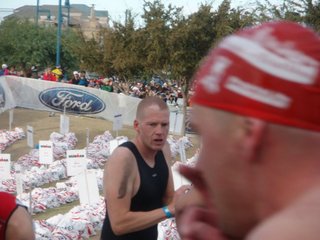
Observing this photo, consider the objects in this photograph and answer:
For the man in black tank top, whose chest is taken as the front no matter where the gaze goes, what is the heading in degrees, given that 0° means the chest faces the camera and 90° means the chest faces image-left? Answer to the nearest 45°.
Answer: approximately 315°

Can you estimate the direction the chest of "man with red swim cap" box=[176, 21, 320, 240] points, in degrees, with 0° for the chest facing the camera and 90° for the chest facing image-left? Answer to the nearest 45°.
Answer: approximately 135°

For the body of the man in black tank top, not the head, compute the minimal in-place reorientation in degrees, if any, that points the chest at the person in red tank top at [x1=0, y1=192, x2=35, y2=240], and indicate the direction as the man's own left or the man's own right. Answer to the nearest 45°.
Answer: approximately 90° to the man's own right

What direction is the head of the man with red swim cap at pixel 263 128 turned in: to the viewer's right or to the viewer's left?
to the viewer's left

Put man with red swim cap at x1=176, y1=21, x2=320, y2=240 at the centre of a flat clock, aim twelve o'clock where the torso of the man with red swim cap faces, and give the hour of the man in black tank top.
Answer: The man in black tank top is roughly at 1 o'clock from the man with red swim cap.

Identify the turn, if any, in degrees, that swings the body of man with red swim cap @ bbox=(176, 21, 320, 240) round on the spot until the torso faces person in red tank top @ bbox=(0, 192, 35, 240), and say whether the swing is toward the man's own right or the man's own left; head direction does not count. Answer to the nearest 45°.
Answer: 0° — they already face them

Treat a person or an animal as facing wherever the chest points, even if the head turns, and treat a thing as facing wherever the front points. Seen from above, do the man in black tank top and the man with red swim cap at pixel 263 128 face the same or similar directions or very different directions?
very different directions
